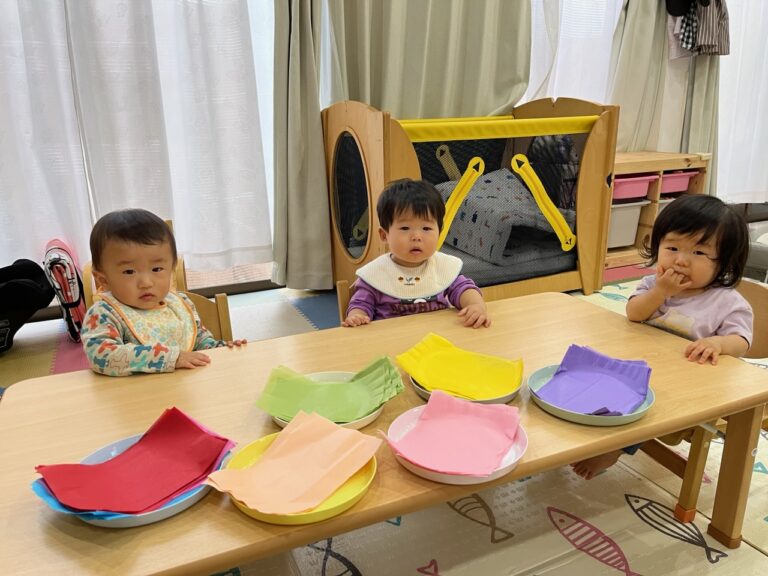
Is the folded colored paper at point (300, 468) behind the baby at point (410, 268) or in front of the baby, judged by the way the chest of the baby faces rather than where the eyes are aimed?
in front

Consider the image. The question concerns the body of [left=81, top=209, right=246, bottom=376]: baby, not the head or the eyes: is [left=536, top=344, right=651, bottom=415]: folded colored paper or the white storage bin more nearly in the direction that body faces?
the folded colored paper

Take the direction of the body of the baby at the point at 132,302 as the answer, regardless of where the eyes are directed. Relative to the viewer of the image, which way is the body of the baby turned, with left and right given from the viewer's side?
facing the viewer and to the right of the viewer

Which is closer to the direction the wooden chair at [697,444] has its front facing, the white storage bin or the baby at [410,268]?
the baby

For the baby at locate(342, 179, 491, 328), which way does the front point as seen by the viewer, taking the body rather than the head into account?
toward the camera

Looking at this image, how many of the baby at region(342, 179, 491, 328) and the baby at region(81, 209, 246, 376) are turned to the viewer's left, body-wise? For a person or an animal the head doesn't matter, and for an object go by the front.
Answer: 0

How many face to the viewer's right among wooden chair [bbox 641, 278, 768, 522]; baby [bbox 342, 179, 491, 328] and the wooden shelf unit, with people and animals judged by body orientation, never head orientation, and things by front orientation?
0

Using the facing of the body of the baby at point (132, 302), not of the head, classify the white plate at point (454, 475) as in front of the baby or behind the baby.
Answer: in front

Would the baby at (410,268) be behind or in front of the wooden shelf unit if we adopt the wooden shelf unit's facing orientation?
in front

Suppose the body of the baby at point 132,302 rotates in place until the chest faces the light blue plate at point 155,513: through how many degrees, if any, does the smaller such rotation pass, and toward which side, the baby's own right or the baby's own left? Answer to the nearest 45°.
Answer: approximately 45° to the baby's own right

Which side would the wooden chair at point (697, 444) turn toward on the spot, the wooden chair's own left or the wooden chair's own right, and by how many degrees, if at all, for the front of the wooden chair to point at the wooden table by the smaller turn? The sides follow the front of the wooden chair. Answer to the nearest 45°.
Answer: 0° — it already faces it

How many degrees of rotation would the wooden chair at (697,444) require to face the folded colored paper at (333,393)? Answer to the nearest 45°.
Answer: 0° — it already faces it
